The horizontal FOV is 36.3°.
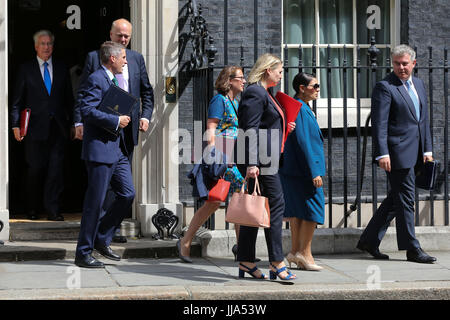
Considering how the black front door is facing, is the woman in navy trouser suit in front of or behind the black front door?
in front

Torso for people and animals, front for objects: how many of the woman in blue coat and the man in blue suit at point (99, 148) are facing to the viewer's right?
2

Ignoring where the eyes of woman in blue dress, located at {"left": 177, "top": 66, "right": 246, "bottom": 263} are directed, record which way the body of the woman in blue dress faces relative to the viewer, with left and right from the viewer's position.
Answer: facing to the right of the viewer

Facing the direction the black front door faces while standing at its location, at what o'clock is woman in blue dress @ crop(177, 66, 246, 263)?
The woman in blue dress is roughly at 11 o'clock from the black front door.

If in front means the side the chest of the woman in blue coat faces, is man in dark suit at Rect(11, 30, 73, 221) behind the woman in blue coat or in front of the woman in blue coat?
behind

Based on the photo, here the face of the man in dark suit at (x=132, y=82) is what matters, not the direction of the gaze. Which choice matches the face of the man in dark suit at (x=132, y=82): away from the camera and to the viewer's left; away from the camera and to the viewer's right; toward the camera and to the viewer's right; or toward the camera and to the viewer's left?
toward the camera and to the viewer's right

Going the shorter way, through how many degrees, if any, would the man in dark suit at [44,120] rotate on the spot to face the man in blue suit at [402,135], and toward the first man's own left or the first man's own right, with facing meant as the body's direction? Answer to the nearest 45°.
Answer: approximately 45° to the first man's own left

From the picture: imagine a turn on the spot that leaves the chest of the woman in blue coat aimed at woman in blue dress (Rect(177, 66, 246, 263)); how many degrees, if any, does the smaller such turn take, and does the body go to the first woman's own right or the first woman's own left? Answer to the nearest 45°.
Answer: approximately 180°

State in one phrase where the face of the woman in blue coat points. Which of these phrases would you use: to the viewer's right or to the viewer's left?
to the viewer's right

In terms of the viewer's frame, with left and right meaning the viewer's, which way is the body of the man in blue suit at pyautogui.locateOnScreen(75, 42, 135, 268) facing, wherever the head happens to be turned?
facing to the right of the viewer

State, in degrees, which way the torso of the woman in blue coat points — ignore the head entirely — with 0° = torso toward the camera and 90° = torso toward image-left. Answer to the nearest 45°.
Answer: approximately 270°

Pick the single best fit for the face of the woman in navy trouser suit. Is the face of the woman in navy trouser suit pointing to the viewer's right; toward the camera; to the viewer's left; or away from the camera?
to the viewer's right
